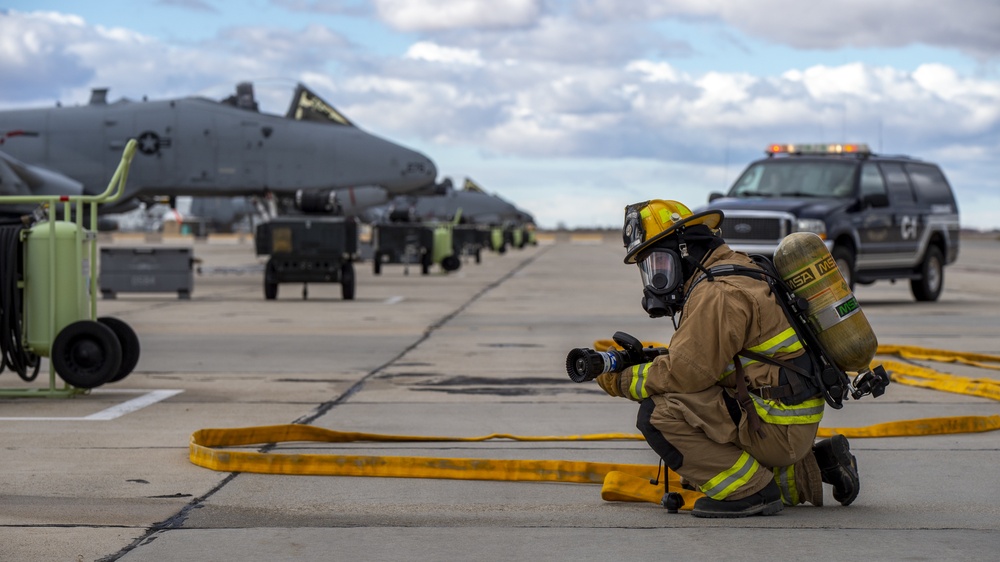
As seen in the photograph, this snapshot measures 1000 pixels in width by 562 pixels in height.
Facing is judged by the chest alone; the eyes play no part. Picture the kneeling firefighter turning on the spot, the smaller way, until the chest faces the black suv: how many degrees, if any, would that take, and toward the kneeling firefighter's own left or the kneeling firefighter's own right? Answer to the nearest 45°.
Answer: approximately 90° to the kneeling firefighter's own right

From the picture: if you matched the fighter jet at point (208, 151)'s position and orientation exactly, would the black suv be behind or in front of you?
in front

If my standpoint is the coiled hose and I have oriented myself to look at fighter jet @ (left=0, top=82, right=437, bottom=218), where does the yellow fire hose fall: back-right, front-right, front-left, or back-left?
back-right

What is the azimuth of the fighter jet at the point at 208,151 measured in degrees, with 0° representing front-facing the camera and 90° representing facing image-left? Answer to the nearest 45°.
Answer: approximately 270°

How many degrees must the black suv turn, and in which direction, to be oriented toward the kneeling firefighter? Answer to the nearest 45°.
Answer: approximately 45° to its left

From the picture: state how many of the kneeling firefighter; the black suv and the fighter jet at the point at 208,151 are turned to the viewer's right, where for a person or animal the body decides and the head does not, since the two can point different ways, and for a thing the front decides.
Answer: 1

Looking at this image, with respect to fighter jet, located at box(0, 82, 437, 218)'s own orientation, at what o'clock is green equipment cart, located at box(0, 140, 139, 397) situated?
The green equipment cart is roughly at 3 o'clock from the fighter jet.

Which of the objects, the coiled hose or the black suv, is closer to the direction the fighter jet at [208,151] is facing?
the black suv

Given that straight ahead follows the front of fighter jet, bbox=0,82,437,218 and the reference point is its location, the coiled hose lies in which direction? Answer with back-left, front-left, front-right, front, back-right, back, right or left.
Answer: right

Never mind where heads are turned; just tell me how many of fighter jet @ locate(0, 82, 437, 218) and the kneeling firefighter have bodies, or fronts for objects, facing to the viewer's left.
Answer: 1

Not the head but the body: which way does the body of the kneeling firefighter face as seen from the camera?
to the viewer's left

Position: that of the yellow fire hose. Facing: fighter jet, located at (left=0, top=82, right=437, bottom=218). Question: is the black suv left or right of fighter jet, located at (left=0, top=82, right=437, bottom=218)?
right
